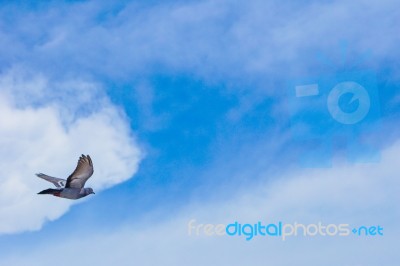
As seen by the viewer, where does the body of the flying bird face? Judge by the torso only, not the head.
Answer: to the viewer's right
